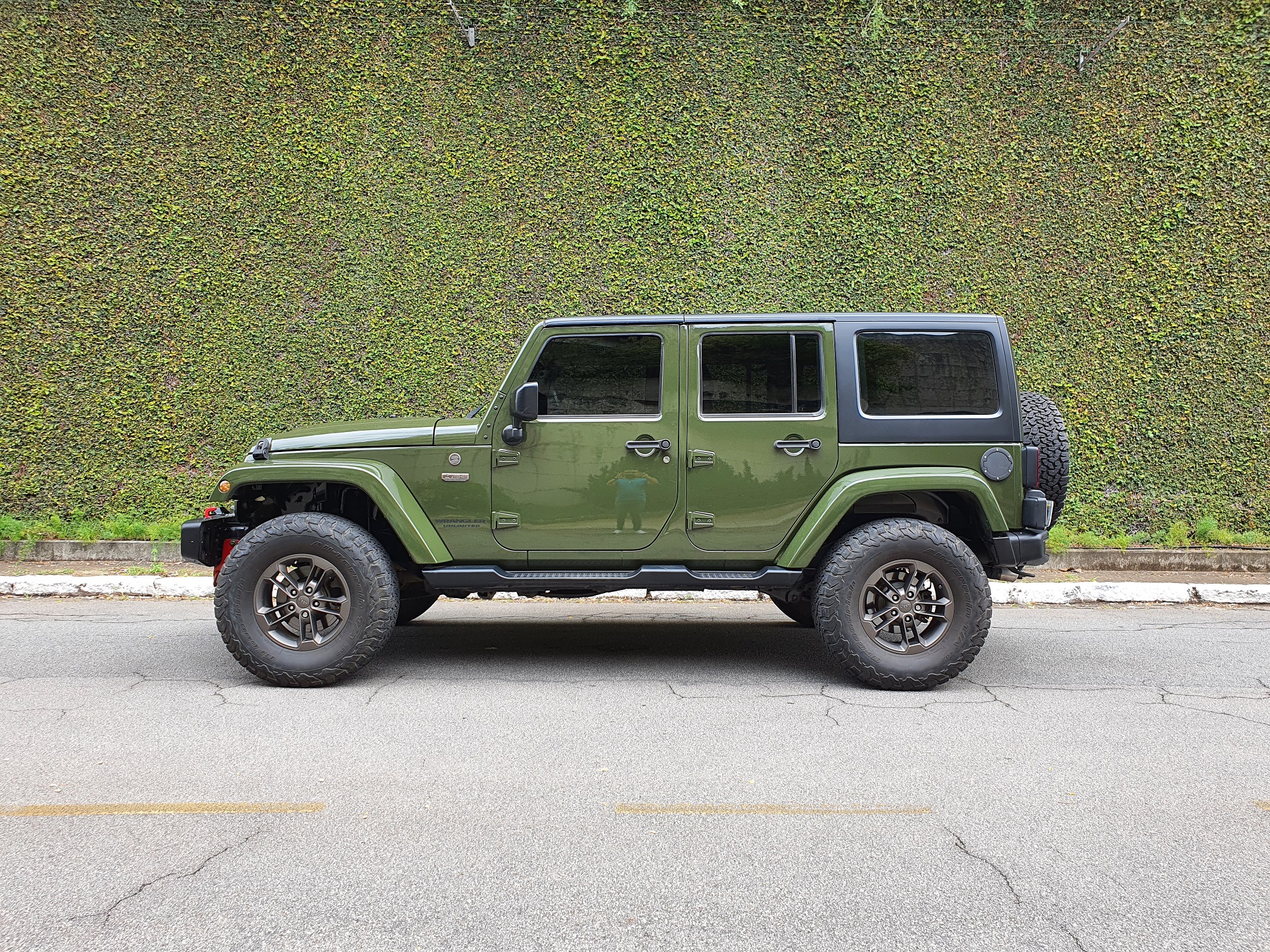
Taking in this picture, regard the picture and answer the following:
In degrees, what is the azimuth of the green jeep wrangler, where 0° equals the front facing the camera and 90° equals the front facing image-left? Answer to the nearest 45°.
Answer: approximately 90°
